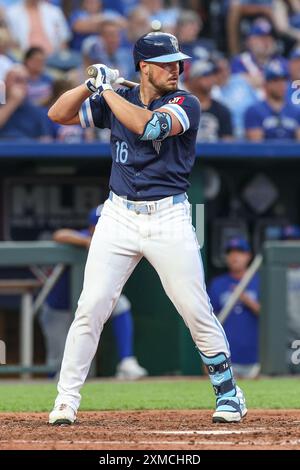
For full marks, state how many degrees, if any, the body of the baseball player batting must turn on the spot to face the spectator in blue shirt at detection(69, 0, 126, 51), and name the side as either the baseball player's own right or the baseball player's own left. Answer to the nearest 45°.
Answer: approximately 180°

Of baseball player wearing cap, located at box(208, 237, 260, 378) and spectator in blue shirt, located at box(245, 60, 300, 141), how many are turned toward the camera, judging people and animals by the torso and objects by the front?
2

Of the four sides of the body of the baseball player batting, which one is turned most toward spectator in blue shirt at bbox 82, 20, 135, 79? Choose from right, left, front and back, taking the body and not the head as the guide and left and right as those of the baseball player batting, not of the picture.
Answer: back

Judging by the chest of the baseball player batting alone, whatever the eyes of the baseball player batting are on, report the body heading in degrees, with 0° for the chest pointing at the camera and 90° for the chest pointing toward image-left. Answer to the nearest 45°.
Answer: approximately 0°

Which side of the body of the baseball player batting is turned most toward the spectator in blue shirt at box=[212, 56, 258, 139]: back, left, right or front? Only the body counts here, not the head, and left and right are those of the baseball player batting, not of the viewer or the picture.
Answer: back
